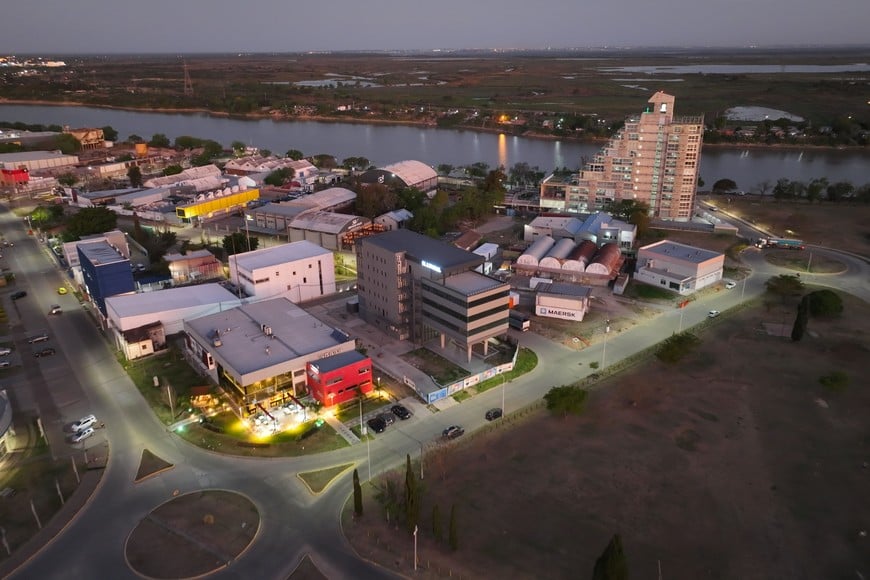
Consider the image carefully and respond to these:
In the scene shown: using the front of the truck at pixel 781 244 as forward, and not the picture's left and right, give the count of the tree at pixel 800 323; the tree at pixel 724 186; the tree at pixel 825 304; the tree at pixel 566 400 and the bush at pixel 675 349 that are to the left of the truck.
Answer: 4

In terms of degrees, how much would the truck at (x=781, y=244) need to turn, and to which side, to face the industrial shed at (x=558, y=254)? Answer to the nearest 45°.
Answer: approximately 45° to its left

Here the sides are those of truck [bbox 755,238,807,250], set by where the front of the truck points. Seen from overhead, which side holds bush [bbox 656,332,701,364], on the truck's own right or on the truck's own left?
on the truck's own left

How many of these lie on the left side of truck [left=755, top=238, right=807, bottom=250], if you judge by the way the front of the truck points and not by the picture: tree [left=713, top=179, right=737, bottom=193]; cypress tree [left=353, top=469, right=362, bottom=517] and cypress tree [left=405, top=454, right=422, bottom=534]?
2

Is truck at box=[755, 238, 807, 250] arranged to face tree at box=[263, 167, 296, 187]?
yes

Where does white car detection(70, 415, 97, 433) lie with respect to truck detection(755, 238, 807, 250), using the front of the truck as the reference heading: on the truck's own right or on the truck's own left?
on the truck's own left

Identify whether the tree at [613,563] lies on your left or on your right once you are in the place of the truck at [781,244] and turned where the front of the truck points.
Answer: on your left

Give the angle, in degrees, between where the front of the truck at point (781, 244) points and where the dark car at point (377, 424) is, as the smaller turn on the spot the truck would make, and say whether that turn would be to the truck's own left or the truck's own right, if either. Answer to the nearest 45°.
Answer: approximately 90° to the truck's own left

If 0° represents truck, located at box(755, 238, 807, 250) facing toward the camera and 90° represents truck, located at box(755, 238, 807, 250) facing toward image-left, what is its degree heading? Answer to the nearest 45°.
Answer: approximately 90°

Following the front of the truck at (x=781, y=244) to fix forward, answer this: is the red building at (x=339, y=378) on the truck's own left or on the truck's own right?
on the truck's own left

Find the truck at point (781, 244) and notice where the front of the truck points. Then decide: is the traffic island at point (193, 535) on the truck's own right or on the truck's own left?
on the truck's own left
